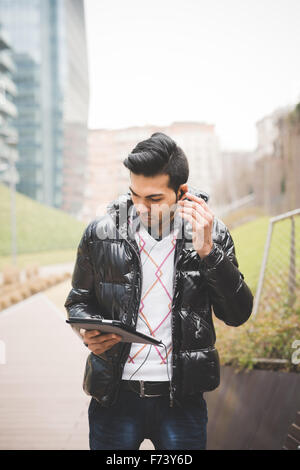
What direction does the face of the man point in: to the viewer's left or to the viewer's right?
to the viewer's left

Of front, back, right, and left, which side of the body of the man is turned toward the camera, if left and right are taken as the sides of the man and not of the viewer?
front

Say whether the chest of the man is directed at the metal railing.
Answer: no

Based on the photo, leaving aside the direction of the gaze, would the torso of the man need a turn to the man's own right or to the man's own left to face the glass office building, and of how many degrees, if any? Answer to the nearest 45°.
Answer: approximately 180°
